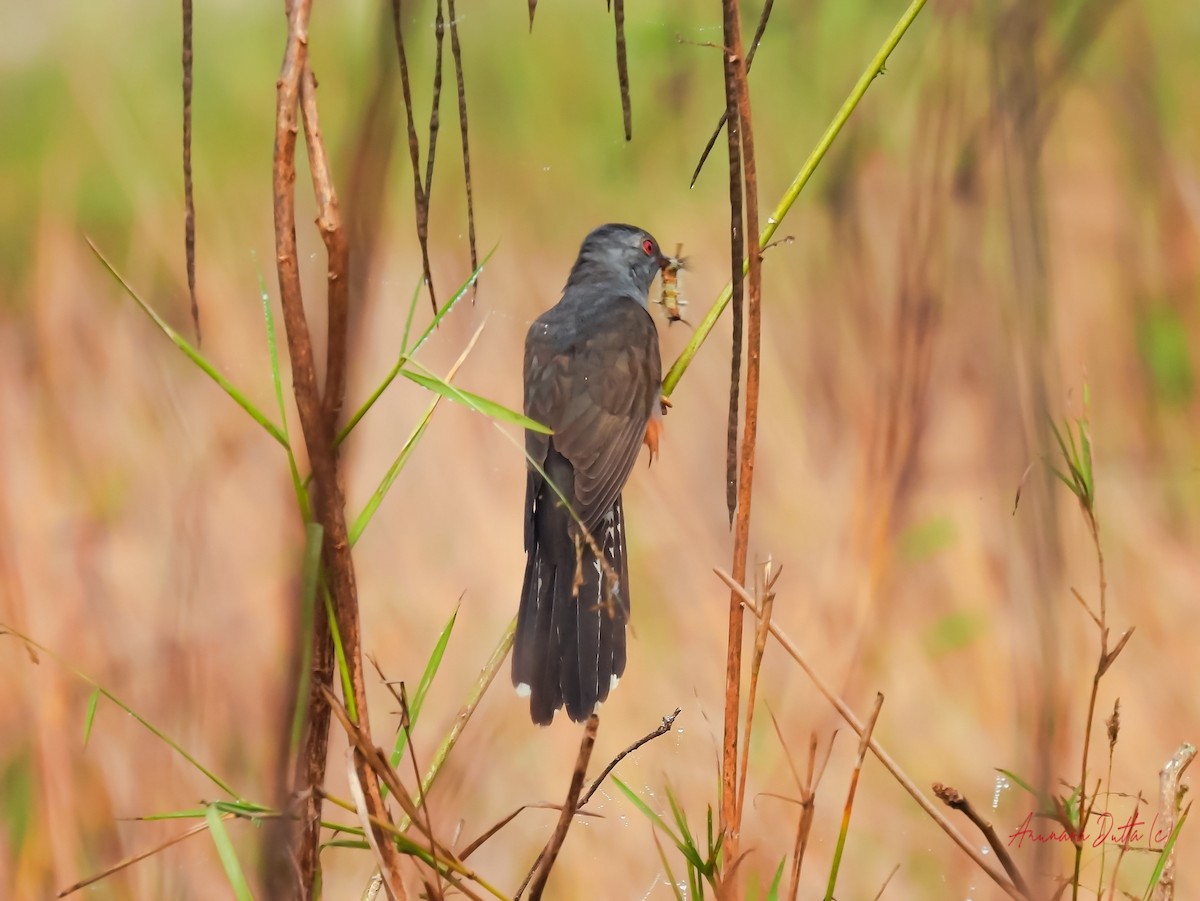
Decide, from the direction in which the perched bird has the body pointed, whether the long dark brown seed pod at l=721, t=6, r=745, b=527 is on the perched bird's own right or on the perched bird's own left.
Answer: on the perched bird's own right

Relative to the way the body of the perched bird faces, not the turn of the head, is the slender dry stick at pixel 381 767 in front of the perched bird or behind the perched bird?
behind

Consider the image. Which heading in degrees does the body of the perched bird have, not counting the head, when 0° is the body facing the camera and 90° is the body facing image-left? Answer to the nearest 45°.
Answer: approximately 225°
